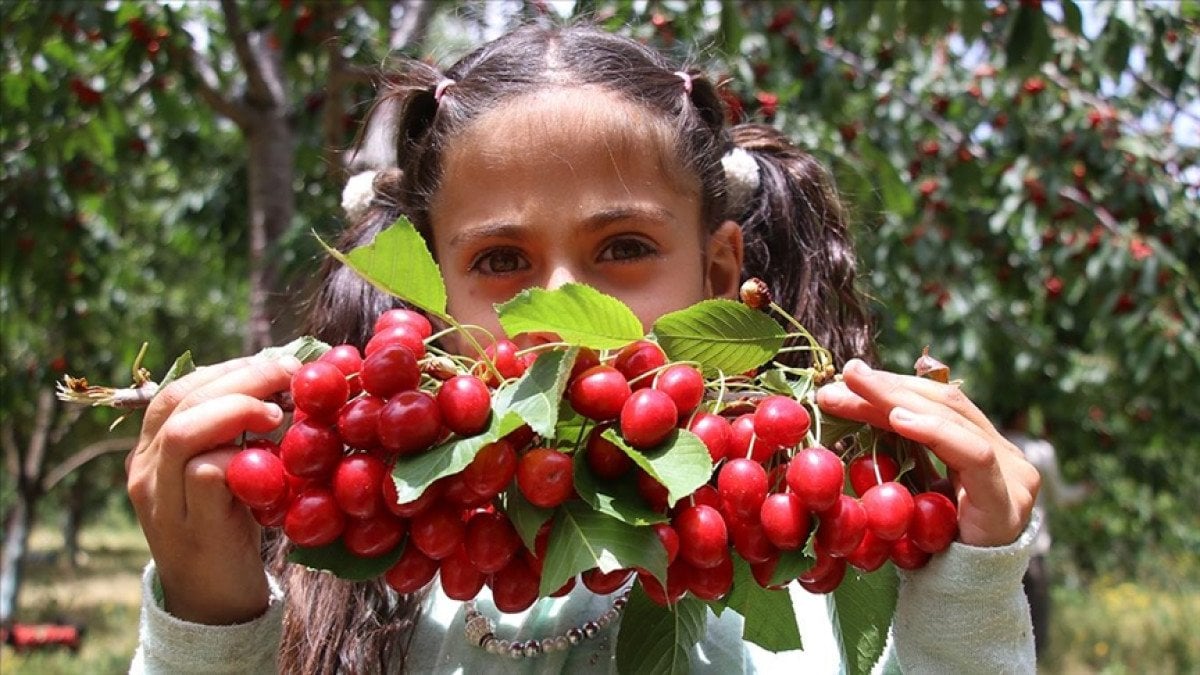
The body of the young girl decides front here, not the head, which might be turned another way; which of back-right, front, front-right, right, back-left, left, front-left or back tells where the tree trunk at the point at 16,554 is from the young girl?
back-right

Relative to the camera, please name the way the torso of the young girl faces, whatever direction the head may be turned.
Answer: toward the camera
